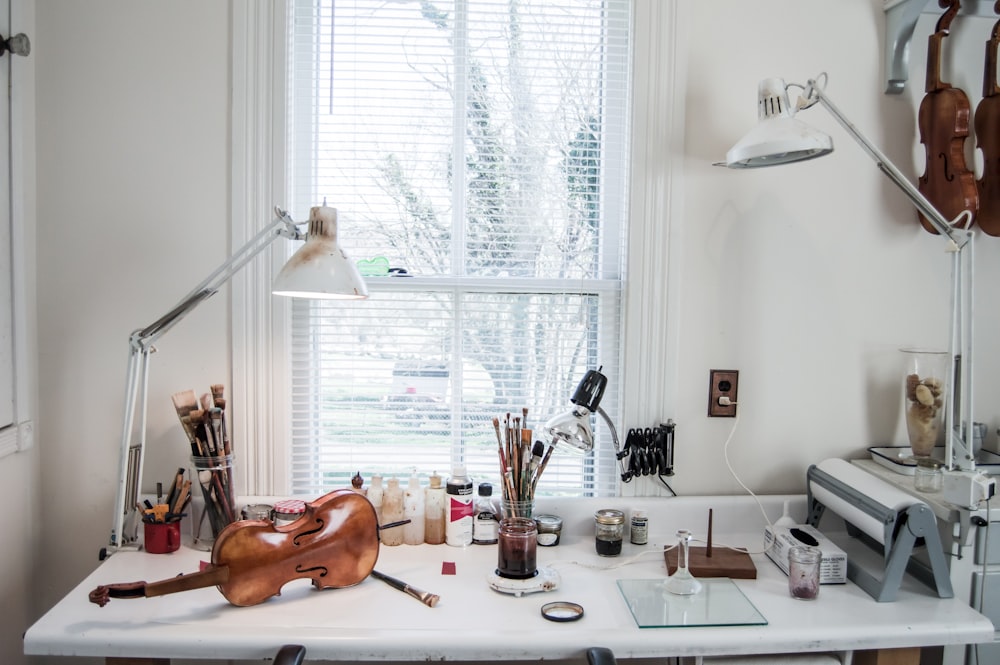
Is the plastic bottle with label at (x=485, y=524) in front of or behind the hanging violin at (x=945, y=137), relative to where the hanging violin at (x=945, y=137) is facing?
in front

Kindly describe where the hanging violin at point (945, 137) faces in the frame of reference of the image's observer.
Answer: facing the viewer and to the left of the viewer

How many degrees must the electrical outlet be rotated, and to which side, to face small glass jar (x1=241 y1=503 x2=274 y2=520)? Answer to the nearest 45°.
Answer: approximately 45° to its right

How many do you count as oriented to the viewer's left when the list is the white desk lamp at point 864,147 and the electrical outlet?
1

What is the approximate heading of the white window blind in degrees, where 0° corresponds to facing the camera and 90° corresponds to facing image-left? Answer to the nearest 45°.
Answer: approximately 0°

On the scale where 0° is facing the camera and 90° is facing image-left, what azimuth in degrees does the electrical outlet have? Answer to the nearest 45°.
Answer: approximately 0°

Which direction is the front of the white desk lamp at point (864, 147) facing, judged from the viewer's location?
facing to the left of the viewer

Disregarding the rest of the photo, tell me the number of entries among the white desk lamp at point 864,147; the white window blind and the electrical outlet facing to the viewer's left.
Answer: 1
